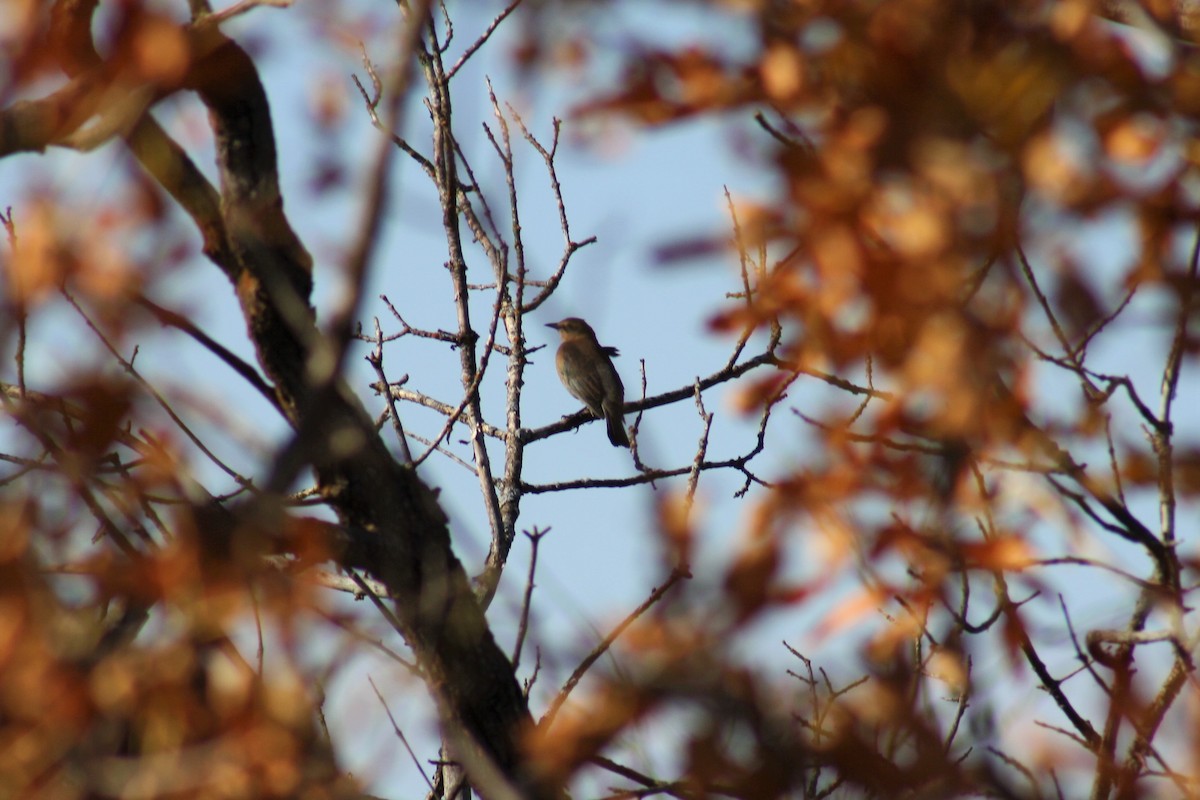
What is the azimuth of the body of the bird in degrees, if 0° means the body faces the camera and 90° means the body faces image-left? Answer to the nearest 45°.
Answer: approximately 135°
